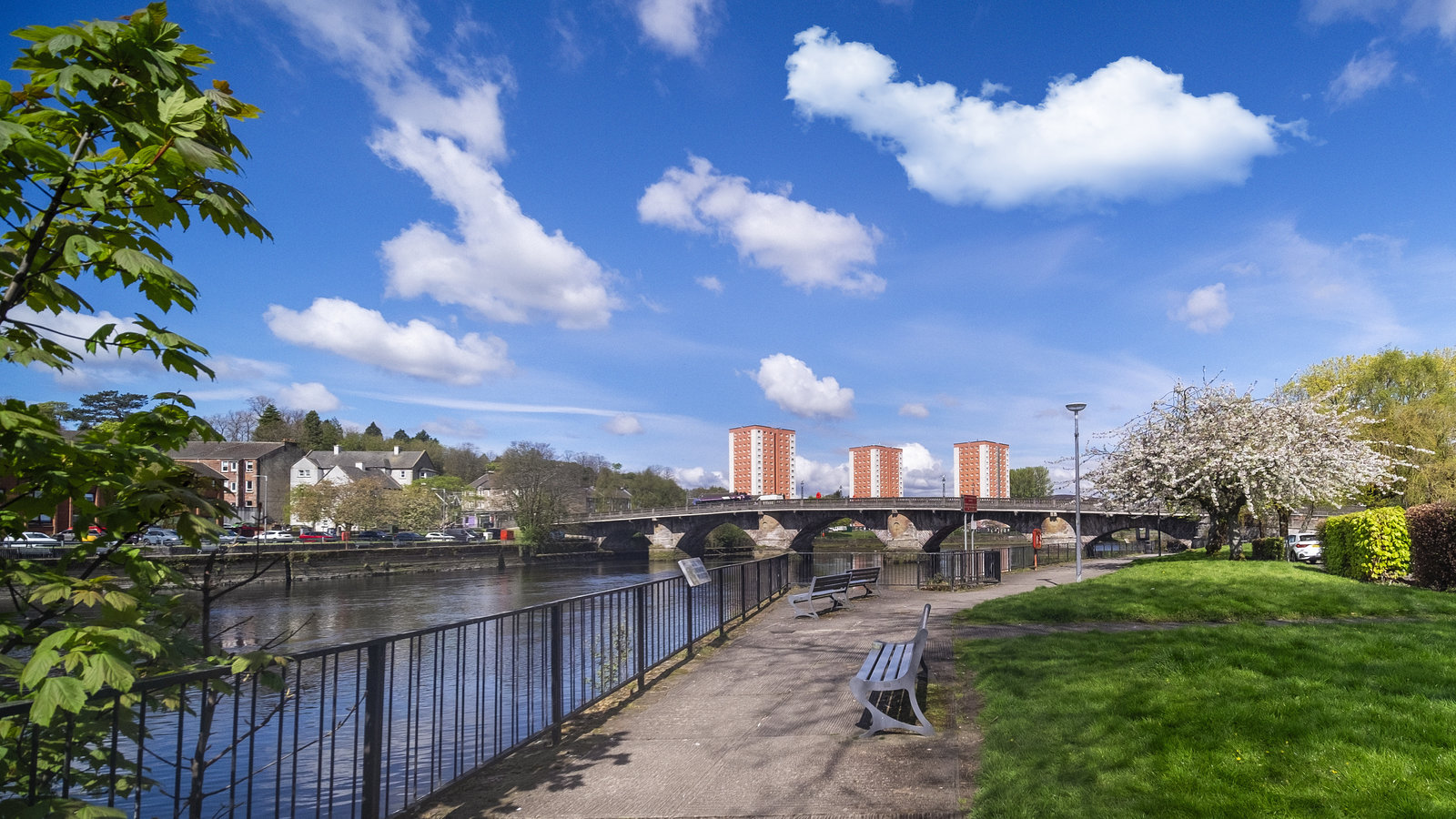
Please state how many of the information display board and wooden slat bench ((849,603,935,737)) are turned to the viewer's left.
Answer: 1

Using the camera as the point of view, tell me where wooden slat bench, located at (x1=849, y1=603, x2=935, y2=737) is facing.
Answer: facing to the left of the viewer

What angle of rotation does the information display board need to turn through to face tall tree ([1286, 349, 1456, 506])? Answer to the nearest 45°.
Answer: approximately 90° to its left

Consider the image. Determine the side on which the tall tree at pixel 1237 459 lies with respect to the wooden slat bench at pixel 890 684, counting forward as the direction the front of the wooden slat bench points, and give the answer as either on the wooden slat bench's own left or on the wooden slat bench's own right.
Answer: on the wooden slat bench's own right

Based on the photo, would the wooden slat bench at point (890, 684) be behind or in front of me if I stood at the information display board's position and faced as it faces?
in front

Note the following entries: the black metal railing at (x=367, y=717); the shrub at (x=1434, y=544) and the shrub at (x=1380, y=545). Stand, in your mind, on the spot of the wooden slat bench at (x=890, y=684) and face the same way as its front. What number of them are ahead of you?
1

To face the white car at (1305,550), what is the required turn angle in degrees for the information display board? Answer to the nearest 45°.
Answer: approximately 90° to its left

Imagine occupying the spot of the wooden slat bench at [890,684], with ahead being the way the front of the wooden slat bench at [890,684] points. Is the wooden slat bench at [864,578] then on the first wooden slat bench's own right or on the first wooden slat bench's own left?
on the first wooden slat bench's own right

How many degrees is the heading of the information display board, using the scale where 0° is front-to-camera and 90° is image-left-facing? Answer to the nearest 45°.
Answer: approximately 315°
